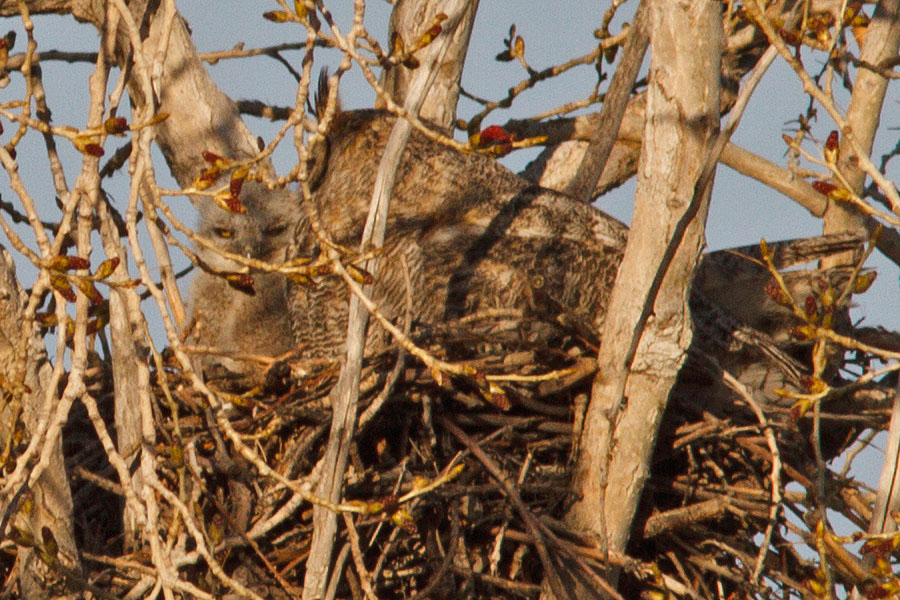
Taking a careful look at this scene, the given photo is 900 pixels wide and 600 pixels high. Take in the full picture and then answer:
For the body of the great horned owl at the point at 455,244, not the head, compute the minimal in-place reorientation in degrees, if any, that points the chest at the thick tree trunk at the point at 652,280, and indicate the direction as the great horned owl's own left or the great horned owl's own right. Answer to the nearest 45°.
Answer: approximately 135° to the great horned owl's own left

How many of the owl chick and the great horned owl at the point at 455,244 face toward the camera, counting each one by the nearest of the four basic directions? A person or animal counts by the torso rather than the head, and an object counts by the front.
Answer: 1

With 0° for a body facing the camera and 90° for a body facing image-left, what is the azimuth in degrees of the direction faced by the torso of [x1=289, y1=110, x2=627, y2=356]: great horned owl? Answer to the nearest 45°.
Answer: approximately 90°

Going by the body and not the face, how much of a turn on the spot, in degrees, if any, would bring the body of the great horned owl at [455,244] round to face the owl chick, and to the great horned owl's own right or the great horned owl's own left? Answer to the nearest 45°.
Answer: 0° — it already faces it

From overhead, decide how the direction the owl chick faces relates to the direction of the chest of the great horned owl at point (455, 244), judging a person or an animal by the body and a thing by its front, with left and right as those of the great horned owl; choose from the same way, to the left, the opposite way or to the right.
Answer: to the left

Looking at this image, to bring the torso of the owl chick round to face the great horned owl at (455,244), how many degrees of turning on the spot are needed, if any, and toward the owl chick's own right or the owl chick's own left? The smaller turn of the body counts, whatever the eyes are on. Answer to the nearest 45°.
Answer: approximately 45° to the owl chick's own left

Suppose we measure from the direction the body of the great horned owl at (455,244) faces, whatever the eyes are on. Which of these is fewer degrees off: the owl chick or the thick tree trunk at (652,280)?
the owl chick

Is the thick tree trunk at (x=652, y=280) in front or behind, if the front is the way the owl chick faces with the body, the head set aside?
in front
